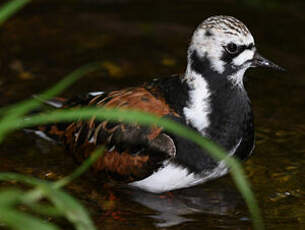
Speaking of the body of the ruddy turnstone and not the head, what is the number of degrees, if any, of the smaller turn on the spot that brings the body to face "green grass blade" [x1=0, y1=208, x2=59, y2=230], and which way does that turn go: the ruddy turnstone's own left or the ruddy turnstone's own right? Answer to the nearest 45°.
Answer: approximately 135° to the ruddy turnstone's own right

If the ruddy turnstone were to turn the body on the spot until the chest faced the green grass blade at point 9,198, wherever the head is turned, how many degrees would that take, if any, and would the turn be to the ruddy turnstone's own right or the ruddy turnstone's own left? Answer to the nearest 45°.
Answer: approximately 135° to the ruddy turnstone's own right

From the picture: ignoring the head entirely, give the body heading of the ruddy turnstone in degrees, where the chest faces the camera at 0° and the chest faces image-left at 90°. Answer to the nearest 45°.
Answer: approximately 270°
